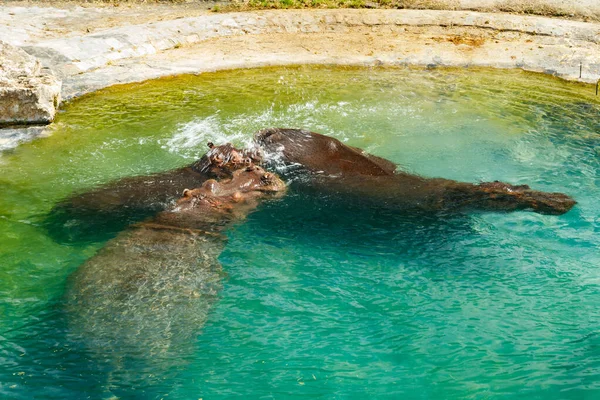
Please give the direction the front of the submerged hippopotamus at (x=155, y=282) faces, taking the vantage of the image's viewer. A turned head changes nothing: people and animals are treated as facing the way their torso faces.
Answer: facing away from the viewer and to the right of the viewer

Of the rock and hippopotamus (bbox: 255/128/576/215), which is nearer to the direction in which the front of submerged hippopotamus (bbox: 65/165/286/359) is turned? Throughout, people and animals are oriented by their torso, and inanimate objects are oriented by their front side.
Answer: the hippopotamus

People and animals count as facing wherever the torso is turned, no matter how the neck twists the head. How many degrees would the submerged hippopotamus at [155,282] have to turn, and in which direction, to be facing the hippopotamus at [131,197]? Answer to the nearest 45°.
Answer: approximately 45° to its left

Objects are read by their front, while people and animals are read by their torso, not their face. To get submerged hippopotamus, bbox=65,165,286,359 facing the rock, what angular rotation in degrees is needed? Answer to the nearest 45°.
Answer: approximately 45° to its left
